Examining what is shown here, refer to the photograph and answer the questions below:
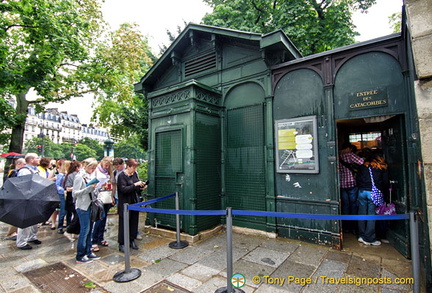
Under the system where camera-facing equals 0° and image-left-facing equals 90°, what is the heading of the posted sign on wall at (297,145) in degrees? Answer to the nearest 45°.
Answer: approximately 0°

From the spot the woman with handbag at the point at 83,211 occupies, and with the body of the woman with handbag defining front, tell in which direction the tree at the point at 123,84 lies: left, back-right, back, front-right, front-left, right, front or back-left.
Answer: left

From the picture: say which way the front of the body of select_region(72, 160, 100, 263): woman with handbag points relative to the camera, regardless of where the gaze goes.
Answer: to the viewer's right

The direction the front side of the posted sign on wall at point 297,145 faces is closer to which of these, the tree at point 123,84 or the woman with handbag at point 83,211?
the woman with handbag

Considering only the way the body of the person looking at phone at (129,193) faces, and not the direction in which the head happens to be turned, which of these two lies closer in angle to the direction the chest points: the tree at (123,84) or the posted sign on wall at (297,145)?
the posted sign on wall

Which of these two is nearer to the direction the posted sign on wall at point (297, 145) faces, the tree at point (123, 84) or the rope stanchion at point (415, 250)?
the rope stanchion

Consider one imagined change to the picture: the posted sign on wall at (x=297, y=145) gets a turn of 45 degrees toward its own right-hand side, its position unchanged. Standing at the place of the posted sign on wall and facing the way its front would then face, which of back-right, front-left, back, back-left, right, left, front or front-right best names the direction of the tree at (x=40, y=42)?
front-right

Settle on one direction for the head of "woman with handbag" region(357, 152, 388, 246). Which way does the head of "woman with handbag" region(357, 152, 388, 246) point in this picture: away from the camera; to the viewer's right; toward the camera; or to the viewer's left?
away from the camera

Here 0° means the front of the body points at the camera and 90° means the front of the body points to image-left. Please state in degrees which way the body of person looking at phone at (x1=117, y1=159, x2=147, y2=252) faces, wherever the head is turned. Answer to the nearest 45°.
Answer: approximately 315°
